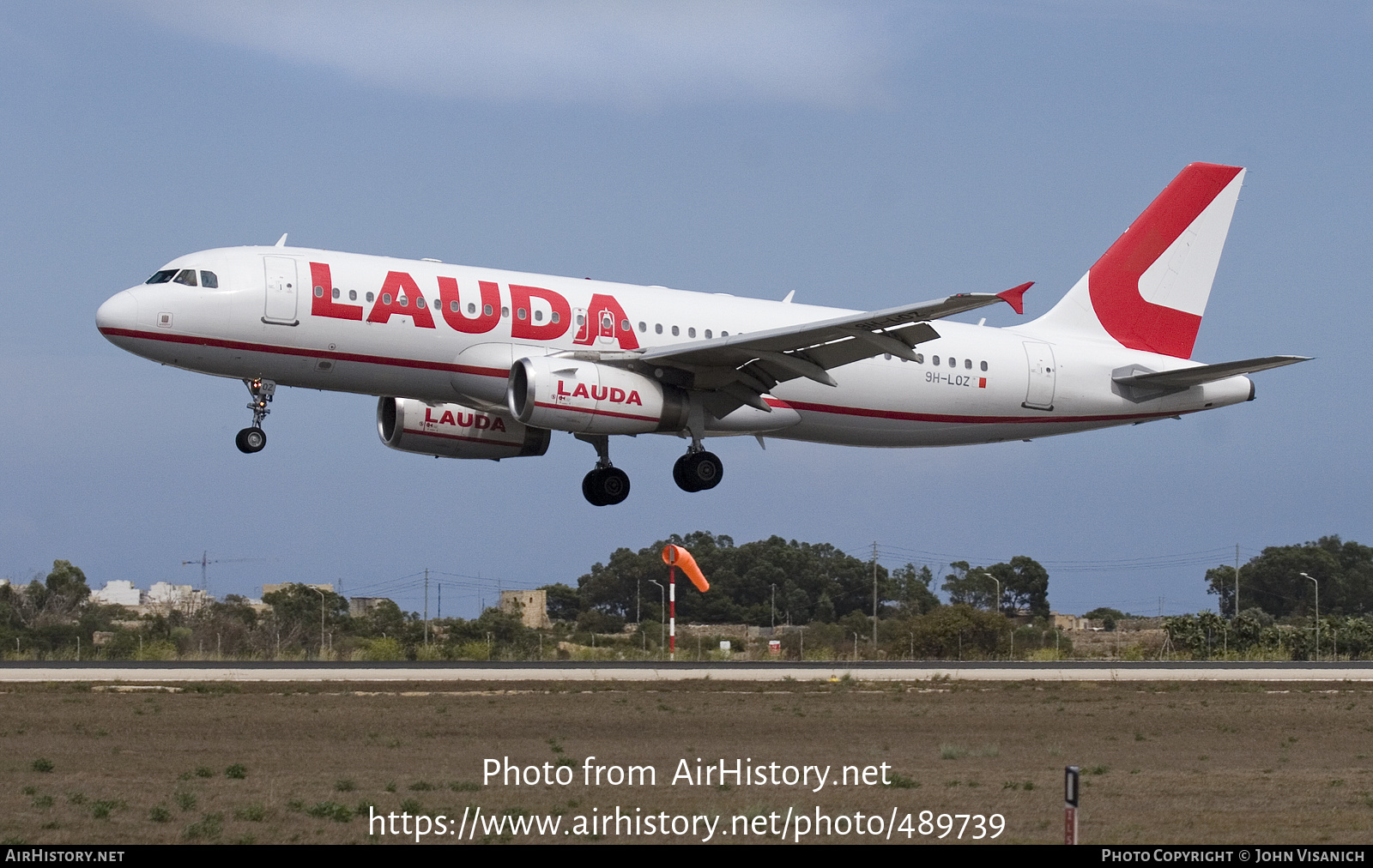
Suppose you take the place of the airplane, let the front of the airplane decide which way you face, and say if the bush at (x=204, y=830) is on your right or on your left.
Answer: on your left

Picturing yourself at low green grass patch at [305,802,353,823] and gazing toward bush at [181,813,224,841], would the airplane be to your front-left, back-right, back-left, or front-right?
back-right

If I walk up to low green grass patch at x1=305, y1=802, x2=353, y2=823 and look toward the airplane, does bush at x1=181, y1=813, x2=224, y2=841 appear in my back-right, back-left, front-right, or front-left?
back-left

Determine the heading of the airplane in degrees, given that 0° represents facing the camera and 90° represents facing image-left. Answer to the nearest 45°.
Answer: approximately 90°

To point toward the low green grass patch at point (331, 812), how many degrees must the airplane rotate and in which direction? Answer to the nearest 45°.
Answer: approximately 90° to its left
